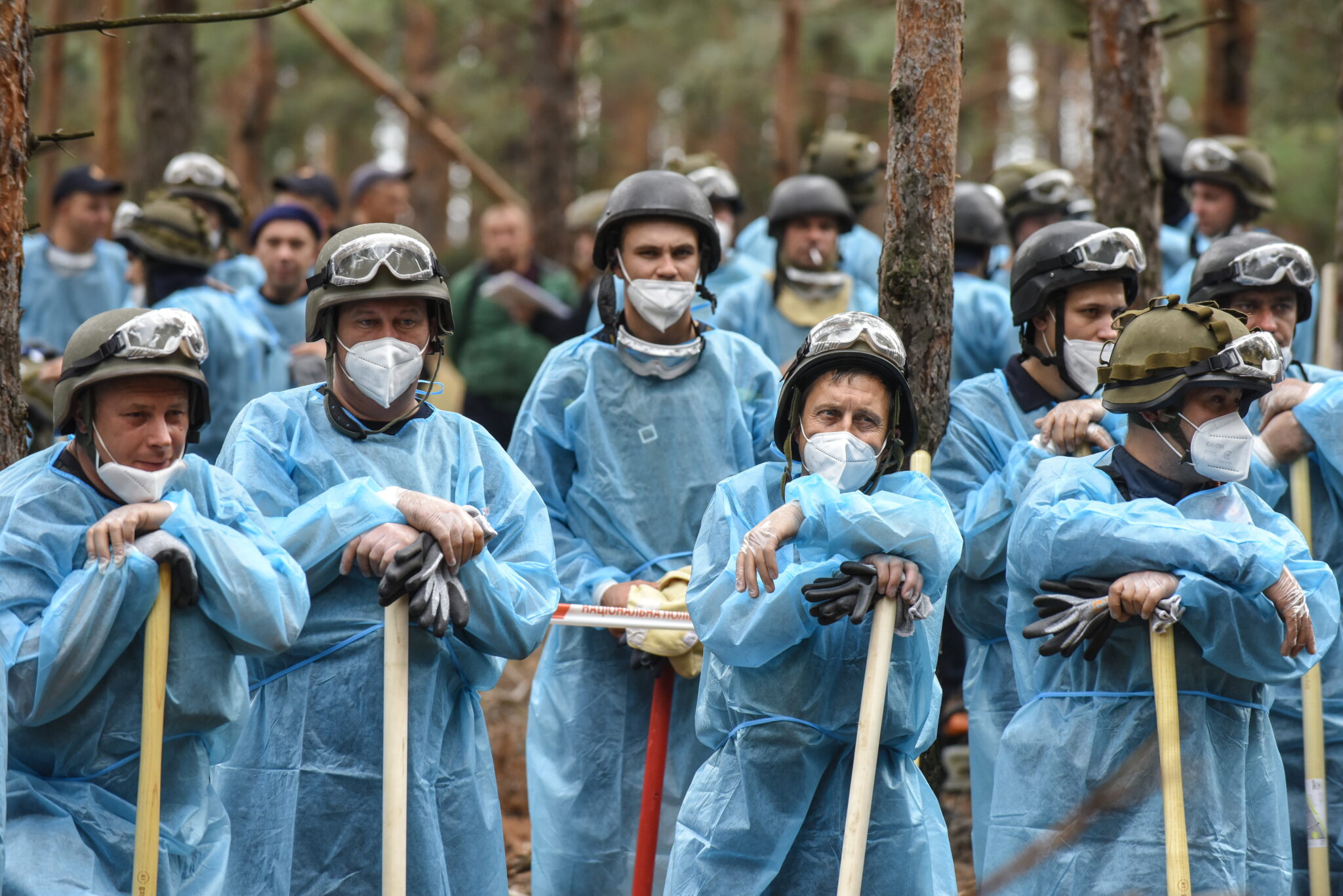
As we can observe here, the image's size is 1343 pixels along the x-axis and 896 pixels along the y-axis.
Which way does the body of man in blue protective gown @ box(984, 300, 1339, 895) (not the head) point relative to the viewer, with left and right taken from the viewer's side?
facing the viewer and to the right of the viewer

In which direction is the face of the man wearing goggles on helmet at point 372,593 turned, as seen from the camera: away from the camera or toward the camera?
toward the camera

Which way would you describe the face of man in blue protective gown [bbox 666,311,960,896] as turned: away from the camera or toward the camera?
toward the camera

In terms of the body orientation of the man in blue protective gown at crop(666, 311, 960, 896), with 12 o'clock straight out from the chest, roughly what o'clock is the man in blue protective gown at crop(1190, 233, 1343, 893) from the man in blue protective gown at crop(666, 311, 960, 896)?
the man in blue protective gown at crop(1190, 233, 1343, 893) is roughly at 8 o'clock from the man in blue protective gown at crop(666, 311, 960, 896).

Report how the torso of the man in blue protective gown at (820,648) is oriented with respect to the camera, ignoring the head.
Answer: toward the camera

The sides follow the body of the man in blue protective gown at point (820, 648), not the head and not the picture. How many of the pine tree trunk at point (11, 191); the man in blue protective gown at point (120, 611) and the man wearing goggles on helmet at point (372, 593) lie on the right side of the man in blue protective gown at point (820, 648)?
3

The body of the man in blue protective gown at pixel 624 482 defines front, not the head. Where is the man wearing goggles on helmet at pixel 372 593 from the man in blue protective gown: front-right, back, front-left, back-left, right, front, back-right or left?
front-right

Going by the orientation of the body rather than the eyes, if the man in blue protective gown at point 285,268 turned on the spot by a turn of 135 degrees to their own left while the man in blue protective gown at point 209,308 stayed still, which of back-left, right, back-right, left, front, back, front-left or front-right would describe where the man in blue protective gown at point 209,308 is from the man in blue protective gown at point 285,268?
back

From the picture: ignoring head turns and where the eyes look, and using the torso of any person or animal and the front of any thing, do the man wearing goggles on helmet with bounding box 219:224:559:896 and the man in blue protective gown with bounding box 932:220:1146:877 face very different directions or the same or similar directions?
same or similar directions

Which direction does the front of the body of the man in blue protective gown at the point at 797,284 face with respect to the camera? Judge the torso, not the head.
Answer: toward the camera

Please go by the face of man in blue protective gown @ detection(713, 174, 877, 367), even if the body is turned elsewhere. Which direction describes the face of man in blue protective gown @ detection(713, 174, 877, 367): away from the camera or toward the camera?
toward the camera

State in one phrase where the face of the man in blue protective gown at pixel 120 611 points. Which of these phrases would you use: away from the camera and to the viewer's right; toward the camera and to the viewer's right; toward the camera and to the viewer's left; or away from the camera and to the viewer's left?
toward the camera and to the viewer's right

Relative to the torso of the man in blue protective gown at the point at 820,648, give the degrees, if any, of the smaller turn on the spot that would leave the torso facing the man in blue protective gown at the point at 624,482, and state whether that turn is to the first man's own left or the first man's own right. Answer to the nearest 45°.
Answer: approximately 135° to the first man's own right
